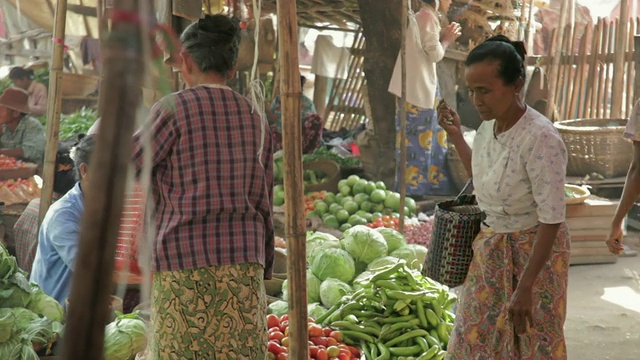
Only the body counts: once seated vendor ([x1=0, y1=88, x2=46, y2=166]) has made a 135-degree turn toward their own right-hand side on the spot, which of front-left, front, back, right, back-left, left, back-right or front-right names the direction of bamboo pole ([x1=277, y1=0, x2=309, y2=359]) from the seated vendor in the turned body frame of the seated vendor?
back

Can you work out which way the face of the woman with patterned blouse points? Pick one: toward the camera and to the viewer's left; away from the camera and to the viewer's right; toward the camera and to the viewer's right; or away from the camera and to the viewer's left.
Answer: toward the camera and to the viewer's left

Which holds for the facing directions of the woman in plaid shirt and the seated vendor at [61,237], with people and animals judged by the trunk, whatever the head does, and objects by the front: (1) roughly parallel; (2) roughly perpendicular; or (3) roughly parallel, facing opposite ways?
roughly perpendicular

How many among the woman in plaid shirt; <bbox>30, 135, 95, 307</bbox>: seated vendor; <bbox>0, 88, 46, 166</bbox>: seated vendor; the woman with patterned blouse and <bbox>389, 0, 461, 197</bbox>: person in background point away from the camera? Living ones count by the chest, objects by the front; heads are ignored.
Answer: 1

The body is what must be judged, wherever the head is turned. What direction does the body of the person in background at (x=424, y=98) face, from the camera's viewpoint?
to the viewer's right

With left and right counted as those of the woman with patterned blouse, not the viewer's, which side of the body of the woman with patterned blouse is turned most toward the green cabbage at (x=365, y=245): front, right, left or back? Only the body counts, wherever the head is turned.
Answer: right

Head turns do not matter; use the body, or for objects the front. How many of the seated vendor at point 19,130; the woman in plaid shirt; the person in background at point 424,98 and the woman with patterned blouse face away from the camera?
1

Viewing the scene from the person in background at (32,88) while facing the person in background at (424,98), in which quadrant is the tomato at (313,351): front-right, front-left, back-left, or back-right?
front-right

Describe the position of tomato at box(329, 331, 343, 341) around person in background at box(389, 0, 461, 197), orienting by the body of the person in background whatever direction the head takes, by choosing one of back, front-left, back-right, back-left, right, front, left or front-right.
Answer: right

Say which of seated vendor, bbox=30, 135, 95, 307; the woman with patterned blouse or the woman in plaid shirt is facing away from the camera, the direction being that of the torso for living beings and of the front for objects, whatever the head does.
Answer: the woman in plaid shirt

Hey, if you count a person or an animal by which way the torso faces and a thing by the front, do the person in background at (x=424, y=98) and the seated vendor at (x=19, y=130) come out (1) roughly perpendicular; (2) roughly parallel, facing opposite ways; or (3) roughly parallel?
roughly perpendicular

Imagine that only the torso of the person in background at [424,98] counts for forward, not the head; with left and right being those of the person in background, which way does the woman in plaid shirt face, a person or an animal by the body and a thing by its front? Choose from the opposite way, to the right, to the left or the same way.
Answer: to the left

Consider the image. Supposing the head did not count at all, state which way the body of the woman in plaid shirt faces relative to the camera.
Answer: away from the camera

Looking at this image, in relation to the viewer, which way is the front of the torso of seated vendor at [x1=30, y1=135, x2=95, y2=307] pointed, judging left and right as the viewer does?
facing to the right of the viewer

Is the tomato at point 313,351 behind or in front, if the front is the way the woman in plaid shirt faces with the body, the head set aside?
in front

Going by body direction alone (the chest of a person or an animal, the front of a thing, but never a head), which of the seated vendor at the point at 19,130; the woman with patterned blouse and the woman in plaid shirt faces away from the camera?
the woman in plaid shirt

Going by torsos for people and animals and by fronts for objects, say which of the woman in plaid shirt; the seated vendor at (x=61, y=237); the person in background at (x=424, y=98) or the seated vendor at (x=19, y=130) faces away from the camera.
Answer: the woman in plaid shirt

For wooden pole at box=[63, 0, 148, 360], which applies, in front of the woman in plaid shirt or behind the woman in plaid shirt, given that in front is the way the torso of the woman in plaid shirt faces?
behind
